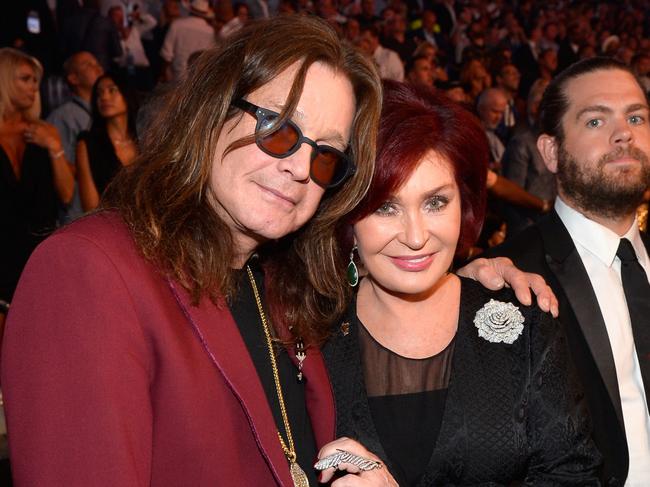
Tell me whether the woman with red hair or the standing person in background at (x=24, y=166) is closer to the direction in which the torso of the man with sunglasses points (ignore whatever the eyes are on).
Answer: the woman with red hair

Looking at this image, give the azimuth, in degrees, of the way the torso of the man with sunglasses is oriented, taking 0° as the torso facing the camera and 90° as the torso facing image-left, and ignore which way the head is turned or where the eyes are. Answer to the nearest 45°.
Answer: approximately 315°

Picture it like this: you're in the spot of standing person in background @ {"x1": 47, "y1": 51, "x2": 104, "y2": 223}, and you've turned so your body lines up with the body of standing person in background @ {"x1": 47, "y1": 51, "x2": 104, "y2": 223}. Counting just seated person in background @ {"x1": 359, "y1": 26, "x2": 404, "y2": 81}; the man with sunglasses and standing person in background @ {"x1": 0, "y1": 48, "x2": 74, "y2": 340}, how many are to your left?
1

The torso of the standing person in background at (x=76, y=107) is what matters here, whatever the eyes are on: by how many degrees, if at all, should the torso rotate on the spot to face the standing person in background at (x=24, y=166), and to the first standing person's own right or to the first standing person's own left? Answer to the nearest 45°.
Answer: approximately 45° to the first standing person's own right

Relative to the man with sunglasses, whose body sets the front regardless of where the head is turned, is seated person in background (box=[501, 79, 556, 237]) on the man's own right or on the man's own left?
on the man's own left

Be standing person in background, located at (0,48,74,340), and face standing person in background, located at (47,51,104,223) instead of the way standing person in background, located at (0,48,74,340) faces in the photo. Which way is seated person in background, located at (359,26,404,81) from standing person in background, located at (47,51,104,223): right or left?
right

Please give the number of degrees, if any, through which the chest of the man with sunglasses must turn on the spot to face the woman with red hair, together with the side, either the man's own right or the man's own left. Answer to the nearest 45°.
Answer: approximately 90° to the man's own left
